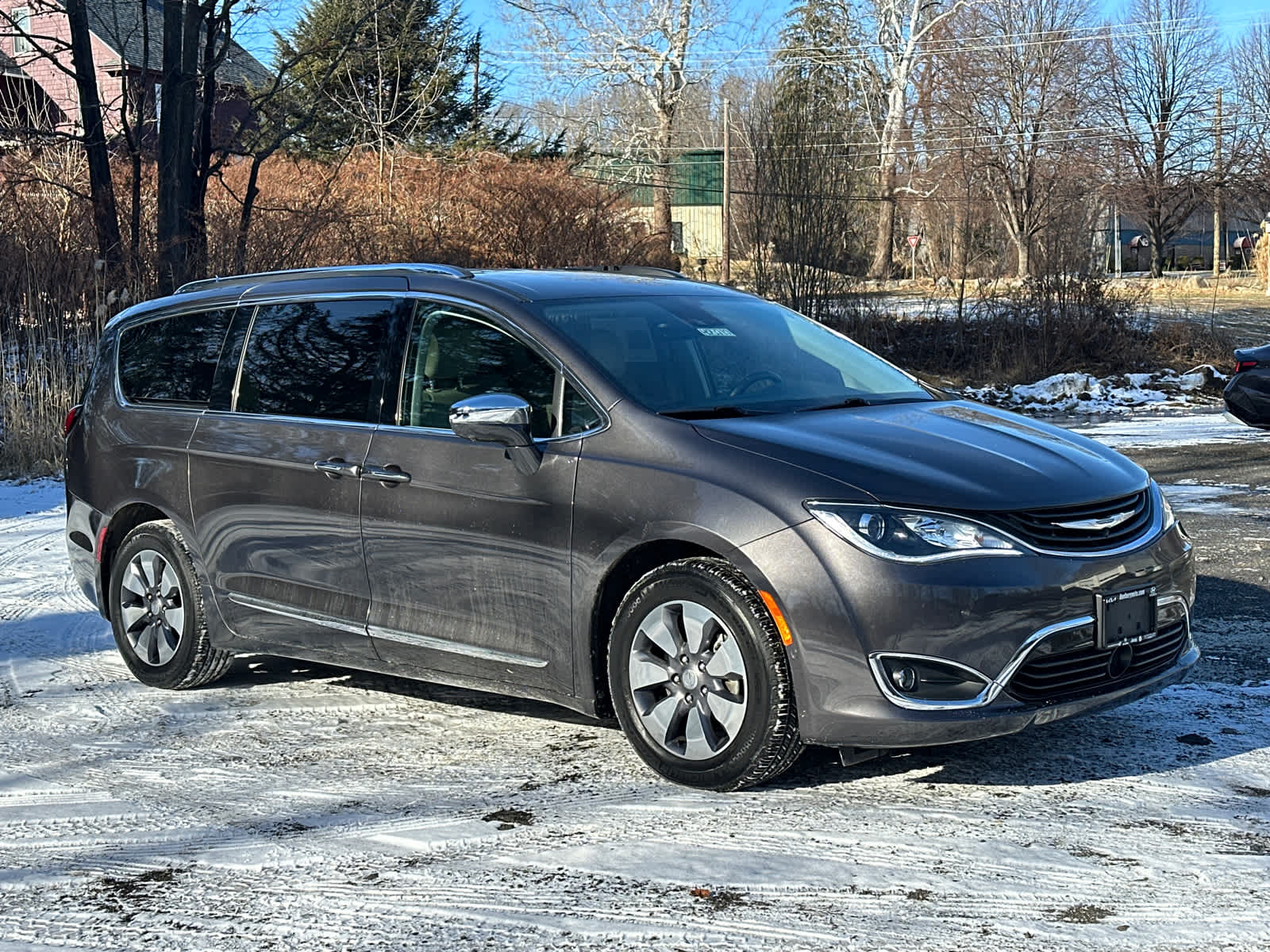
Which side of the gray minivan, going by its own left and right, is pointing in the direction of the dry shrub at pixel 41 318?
back

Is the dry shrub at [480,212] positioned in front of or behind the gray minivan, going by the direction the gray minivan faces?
behind

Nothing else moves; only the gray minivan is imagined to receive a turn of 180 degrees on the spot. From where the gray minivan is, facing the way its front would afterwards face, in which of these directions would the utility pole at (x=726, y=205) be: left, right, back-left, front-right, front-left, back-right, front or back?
front-right

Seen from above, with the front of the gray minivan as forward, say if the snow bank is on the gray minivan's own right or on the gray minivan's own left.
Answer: on the gray minivan's own left

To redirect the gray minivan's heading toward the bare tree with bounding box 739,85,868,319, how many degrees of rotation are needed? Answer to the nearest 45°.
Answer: approximately 135° to its left

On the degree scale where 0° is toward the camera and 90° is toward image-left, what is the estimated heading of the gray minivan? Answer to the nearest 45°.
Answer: approximately 315°

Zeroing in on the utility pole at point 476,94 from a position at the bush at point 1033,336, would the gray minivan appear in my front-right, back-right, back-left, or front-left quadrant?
back-left

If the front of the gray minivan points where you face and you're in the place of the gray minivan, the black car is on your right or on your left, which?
on your left

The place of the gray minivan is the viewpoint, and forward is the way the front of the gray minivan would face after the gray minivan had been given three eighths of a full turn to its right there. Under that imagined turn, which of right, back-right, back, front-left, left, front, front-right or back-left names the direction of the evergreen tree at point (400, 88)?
right
